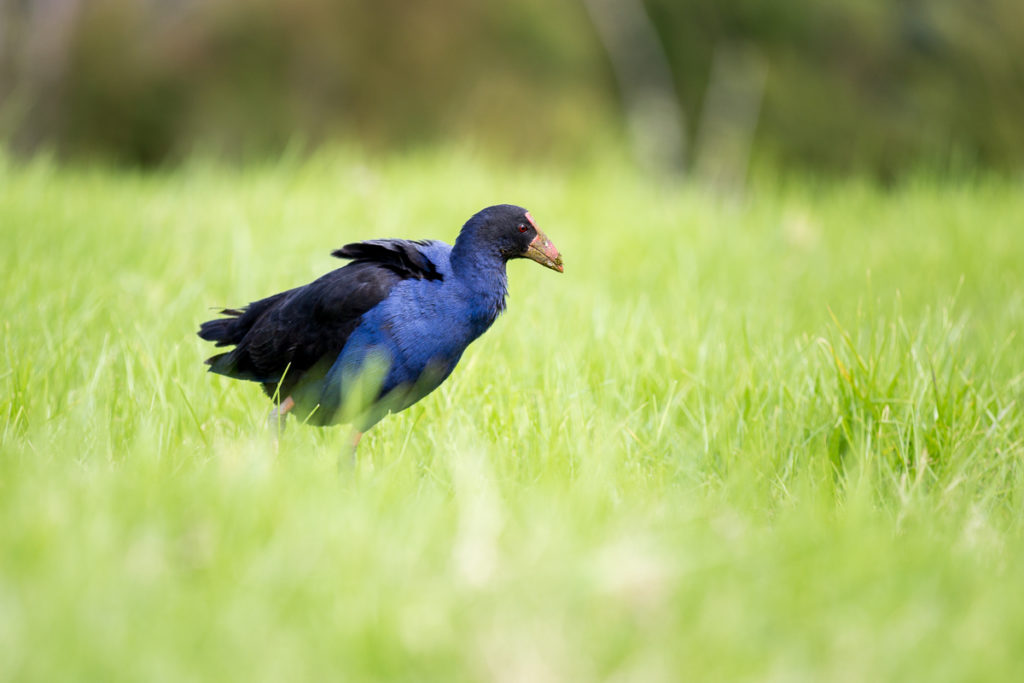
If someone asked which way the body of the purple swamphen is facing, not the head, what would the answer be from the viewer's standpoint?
to the viewer's right
